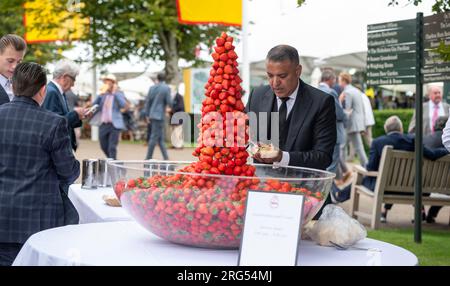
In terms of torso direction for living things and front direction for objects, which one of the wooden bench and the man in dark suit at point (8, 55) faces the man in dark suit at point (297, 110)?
the man in dark suit at point (8, 55)

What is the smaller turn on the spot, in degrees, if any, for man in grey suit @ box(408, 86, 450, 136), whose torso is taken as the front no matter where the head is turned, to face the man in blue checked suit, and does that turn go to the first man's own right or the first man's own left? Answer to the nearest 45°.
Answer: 0° — they already face them

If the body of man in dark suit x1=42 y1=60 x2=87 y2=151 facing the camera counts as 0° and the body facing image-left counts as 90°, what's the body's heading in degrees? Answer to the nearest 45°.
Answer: approximately 270°

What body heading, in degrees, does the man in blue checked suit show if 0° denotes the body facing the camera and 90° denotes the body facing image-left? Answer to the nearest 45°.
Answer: approximately 225°

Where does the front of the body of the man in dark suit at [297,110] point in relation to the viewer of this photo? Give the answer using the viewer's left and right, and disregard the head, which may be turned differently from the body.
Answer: facing the viewer and to the left of the viewer

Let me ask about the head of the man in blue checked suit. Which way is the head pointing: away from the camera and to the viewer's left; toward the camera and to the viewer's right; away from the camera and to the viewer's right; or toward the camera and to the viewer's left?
away from the camera and to the viewer's right

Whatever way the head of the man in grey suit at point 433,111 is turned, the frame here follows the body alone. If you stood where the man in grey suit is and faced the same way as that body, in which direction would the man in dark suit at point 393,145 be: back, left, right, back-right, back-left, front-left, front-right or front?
front

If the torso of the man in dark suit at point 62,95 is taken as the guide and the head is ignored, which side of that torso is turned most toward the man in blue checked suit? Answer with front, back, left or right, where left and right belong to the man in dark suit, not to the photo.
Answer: right

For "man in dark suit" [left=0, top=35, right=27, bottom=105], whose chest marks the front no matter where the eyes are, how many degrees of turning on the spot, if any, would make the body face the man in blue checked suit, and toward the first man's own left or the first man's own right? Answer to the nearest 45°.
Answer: approximately 45° to the first man's own right

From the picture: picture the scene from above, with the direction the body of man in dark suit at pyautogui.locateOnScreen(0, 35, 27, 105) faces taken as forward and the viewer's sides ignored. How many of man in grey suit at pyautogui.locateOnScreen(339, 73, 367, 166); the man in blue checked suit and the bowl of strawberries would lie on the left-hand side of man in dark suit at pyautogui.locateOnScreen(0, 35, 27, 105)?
1

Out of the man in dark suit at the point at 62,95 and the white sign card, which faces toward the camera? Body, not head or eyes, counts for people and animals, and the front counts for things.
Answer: the white sign card

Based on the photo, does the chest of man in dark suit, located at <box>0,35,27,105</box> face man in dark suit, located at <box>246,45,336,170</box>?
yes
